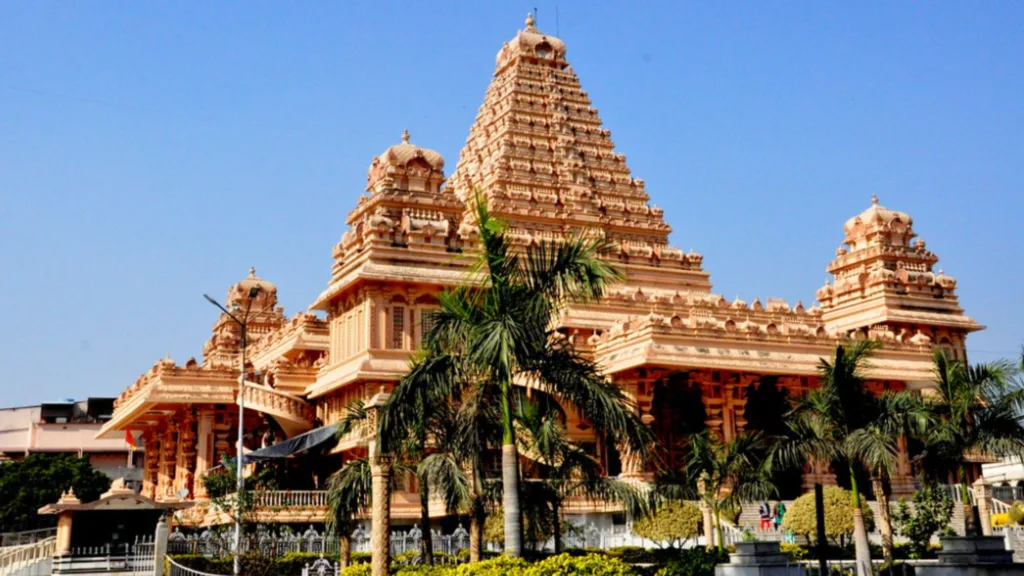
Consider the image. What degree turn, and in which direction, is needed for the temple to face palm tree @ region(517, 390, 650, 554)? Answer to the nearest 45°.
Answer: approximately 45° to its left

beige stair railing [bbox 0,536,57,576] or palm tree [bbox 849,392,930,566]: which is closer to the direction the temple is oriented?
the beige stair railing

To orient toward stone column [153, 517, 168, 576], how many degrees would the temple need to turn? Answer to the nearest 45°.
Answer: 0° — it already faces it

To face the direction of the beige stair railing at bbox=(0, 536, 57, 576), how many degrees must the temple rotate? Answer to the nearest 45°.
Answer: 0° — it already faces it

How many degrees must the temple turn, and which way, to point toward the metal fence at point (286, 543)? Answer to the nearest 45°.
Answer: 0° — it already faces it

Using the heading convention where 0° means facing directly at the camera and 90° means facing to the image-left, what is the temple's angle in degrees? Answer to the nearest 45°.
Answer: approximately 45°

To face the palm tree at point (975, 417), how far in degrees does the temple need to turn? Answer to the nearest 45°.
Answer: approximately 90° to its left

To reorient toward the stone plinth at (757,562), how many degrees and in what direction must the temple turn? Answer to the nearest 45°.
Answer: approximately 45° to its left
